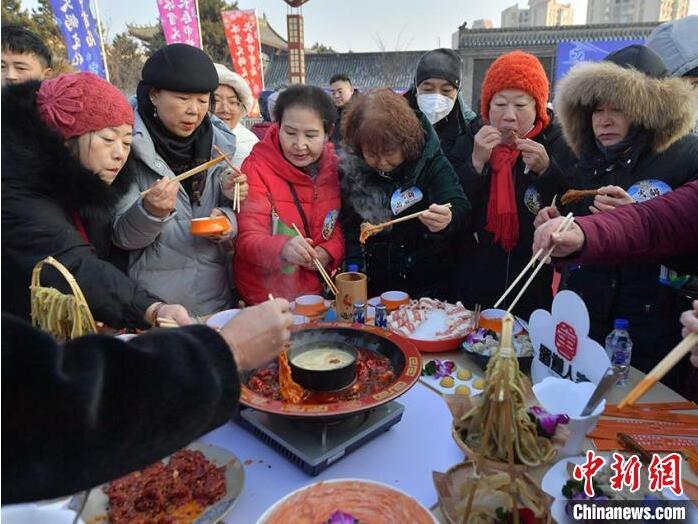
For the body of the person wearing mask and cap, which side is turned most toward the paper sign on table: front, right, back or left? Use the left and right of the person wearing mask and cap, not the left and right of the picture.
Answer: front

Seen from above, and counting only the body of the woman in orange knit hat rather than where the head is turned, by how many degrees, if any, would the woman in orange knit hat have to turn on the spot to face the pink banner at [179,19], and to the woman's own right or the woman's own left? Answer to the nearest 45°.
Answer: approximately 135° to the woman's own right

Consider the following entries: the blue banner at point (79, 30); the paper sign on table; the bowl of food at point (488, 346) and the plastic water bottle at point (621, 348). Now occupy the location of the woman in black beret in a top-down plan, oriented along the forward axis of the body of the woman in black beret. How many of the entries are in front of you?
3

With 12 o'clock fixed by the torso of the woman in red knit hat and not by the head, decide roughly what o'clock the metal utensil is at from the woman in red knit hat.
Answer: The metal utensil is roughly at 12 o'clock from the woman in red knit hat.

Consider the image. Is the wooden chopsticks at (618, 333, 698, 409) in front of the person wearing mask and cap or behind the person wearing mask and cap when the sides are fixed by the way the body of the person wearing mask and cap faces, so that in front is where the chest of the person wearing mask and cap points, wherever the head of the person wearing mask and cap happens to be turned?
in front

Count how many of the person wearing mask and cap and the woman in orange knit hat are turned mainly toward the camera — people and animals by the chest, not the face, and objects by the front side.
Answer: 2

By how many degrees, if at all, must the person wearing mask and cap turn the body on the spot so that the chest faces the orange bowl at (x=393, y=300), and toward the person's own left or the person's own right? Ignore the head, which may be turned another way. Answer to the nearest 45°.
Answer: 0° — they already face it

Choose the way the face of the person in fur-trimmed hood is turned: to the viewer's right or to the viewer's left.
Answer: to the viewer's left

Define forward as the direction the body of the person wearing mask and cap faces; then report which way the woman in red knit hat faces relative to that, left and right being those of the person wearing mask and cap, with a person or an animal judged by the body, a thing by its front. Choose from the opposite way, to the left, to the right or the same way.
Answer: to the left

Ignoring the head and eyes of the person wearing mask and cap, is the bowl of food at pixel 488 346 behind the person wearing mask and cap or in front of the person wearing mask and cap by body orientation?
in front

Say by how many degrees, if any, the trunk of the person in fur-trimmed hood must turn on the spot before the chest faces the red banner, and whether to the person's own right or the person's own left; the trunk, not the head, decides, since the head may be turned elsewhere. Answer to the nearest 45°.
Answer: approximately 90° to the person's own right

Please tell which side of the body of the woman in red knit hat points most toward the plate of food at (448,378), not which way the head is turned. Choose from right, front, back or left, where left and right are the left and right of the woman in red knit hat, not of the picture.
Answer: front

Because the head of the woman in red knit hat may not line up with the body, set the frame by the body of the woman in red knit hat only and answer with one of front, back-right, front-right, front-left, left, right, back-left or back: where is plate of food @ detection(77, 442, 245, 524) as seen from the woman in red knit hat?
front-right

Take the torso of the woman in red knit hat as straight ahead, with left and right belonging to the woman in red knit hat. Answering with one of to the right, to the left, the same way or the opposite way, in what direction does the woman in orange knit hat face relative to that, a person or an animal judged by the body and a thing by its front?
to the right

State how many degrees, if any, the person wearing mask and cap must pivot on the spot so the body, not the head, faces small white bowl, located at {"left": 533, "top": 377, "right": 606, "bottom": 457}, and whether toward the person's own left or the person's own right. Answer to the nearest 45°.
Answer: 0° — they already face it

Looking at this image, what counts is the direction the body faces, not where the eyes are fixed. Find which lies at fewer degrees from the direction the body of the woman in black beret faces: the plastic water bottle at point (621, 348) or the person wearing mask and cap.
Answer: the plastic water bottle
